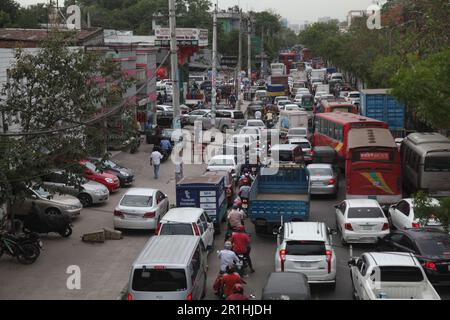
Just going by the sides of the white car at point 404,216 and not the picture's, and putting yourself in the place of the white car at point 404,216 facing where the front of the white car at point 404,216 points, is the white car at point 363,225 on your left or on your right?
on your left

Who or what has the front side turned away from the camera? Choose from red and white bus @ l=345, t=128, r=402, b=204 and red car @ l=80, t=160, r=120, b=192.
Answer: the red and white bus

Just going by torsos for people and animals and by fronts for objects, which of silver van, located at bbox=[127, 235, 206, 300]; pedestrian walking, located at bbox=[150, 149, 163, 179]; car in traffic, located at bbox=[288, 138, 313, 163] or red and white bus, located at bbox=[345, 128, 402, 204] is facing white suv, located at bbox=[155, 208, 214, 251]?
silver van, located at bbox=[127, 235, 206, 300]

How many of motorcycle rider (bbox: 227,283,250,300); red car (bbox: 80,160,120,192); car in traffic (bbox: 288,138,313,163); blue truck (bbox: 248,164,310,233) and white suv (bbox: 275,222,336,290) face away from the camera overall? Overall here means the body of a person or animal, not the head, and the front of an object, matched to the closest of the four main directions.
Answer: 4

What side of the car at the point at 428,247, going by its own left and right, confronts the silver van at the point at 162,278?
left

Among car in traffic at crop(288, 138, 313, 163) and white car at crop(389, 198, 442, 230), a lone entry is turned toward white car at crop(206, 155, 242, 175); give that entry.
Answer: white car at crop(389, 198, 442, 230)

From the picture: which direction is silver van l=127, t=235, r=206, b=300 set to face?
away from the camera

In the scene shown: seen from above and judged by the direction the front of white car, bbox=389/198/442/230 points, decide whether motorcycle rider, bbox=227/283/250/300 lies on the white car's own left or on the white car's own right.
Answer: on the white car's own left

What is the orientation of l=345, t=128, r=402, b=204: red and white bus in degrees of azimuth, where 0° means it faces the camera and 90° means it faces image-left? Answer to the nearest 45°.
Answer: approximately 180°

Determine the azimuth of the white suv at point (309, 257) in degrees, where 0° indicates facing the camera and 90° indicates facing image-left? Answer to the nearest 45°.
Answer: approximately 180°

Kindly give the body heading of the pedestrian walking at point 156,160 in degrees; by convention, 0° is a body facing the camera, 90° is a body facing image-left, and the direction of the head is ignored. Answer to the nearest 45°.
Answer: approximately 180°
